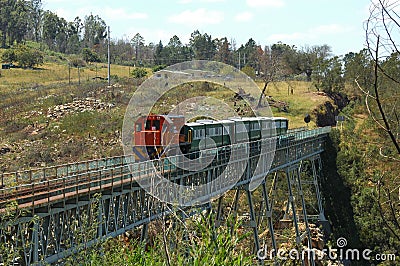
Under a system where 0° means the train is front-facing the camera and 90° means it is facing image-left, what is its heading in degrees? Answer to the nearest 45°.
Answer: approximately 45°
